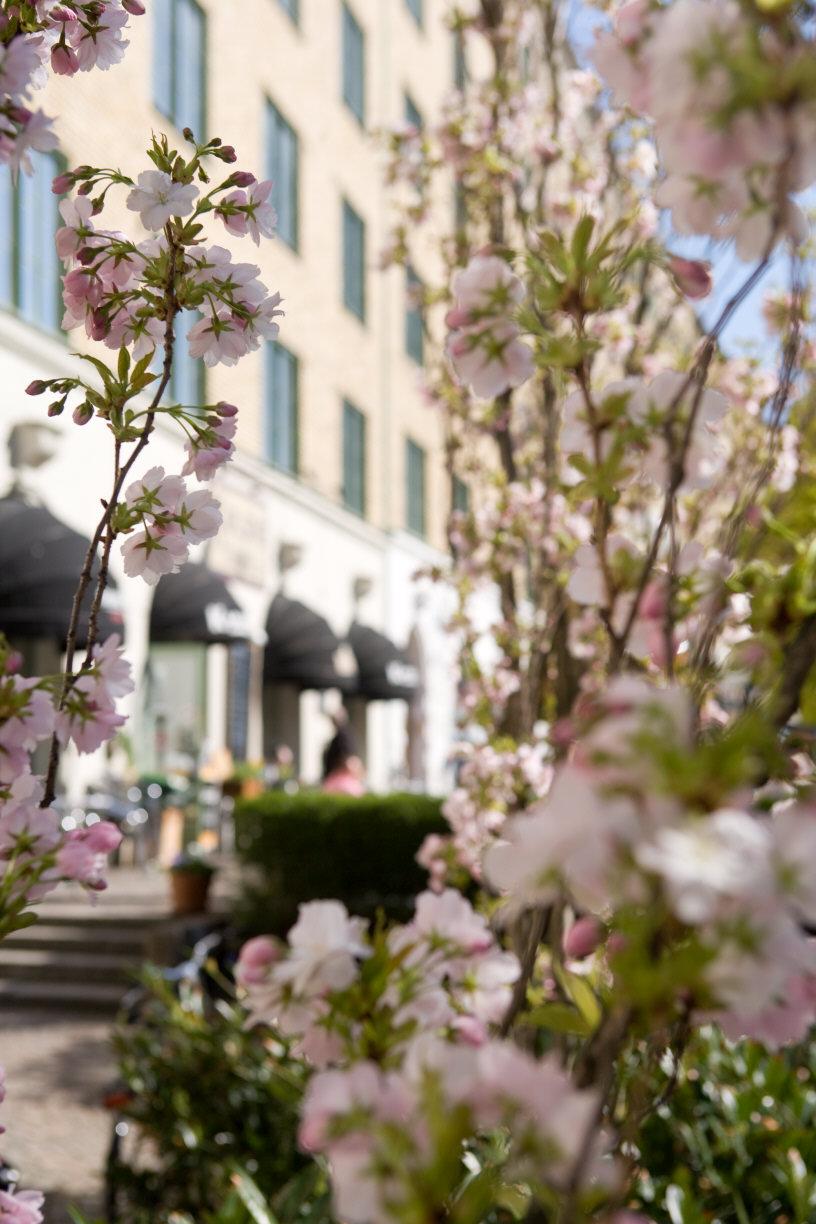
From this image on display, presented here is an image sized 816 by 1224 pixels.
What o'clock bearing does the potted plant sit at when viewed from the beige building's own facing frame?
The potted plant is roughly at 2 o'clock from the beige building.

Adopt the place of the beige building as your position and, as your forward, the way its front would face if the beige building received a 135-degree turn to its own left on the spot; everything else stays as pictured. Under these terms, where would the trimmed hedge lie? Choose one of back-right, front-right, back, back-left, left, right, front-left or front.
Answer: back

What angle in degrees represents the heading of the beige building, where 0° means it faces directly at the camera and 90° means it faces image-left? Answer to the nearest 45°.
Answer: approximately 315°
